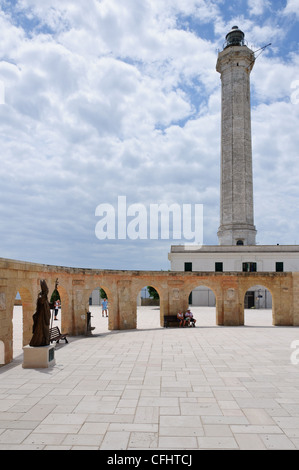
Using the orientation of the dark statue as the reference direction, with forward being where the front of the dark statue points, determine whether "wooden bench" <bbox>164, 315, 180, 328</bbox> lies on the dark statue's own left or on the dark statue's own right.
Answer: on the dark statue's own left
